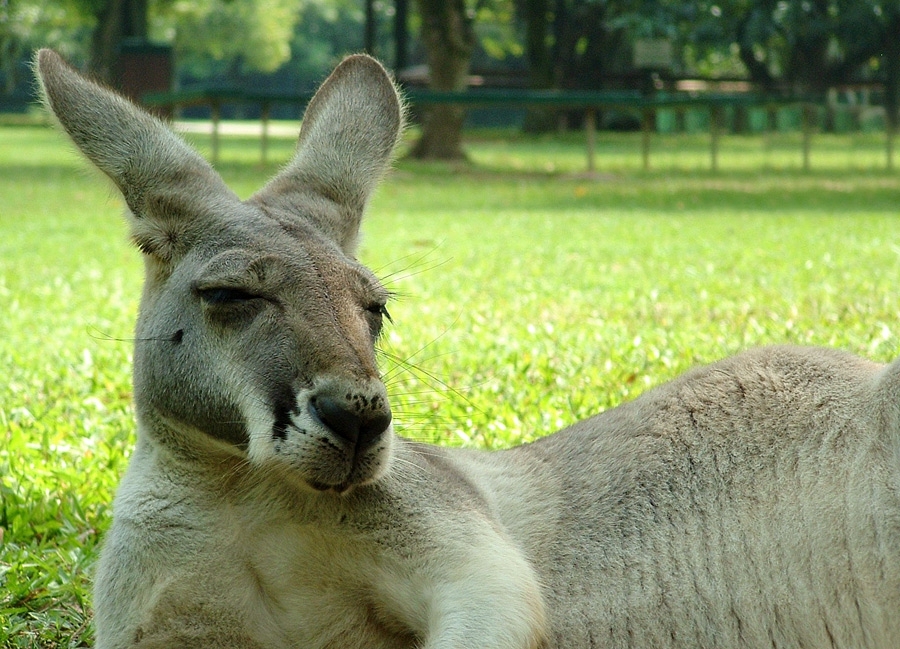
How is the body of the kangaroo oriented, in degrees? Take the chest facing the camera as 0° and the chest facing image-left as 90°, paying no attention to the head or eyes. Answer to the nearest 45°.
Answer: approximately 45°
